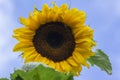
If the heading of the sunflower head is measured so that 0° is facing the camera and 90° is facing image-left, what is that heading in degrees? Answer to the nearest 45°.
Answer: approximately 0°
